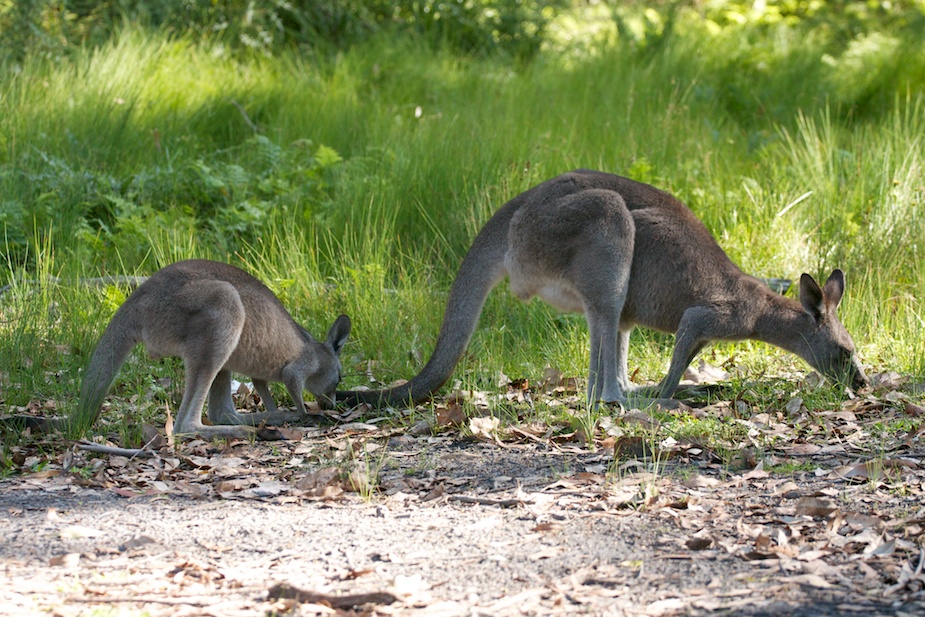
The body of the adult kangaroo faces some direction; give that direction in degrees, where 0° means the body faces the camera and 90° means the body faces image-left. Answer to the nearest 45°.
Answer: approximately 270°

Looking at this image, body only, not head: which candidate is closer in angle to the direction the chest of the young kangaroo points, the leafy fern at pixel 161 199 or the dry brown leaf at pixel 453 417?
the dry brown leaf

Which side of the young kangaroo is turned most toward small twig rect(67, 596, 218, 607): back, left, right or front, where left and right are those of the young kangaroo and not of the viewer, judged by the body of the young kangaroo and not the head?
right

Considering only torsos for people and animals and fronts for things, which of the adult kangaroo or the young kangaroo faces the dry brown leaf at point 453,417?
the young kangaroo

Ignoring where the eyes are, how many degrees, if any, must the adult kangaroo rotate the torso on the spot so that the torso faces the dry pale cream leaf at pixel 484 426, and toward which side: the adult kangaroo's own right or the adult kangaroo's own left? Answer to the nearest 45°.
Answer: approximately 135° to the adult kangaroo's own right

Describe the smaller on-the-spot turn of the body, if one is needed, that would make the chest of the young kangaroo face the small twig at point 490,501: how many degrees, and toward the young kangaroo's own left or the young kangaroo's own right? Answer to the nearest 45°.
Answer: approximately 45° to the young kangaroo's own right

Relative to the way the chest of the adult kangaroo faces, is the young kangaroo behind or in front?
behind

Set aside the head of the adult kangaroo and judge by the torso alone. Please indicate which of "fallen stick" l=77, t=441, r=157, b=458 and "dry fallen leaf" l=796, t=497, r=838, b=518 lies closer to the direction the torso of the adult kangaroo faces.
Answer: the dry fallen leaf

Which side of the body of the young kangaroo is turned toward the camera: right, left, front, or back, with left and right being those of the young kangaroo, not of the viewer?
right

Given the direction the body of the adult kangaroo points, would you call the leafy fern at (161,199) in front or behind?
behind

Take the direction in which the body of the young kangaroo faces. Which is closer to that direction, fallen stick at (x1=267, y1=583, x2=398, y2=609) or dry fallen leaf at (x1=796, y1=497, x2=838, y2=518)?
the dry fallen leaf
